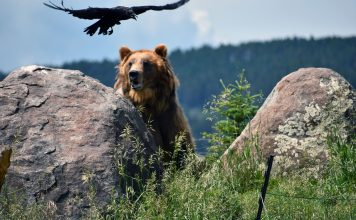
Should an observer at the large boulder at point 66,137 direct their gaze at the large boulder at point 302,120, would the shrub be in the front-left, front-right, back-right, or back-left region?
front-left

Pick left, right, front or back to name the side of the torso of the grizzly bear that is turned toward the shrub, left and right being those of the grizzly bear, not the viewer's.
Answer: left

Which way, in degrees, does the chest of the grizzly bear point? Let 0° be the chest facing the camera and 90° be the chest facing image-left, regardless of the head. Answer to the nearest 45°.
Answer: approximately 45°

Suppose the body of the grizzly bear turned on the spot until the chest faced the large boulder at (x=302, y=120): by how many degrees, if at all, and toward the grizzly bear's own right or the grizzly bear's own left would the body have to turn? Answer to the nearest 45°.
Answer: approximately 90° to the grizzly bear's own left

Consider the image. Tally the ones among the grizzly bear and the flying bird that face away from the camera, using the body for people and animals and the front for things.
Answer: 0

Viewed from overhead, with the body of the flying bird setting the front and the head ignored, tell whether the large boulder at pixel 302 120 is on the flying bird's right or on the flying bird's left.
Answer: on the flying bird's left

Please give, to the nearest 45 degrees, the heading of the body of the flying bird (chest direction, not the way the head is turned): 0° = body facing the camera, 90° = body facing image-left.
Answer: approximately 315°

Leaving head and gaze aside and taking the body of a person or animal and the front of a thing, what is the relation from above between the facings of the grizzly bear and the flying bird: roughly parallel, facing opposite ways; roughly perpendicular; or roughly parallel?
roughly perpendicular

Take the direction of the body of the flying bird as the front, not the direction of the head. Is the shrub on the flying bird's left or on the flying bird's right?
on the flying bird's left
